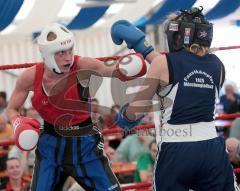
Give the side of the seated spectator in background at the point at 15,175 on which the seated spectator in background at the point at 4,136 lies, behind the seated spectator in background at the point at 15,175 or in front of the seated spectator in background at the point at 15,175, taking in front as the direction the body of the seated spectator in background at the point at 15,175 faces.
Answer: behind

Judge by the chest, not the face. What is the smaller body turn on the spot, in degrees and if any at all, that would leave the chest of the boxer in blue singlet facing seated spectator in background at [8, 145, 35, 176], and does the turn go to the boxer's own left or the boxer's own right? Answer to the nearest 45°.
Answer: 0° — they already face them

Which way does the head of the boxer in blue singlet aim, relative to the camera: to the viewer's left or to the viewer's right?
to the viewer's left

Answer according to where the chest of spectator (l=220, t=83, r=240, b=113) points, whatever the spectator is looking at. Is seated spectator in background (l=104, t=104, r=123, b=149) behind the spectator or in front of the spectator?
in front

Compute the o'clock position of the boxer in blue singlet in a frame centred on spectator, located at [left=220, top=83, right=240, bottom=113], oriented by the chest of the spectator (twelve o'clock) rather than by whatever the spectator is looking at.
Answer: The boxer in blue singlet is roughly at 12 o'clock from the spectator.

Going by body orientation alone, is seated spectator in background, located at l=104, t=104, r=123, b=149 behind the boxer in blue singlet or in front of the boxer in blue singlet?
in front

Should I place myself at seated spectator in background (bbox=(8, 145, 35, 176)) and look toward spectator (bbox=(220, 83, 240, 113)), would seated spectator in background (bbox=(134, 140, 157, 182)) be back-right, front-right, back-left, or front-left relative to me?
front-right

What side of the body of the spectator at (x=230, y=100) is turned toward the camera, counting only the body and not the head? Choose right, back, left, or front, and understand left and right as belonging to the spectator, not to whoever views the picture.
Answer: front

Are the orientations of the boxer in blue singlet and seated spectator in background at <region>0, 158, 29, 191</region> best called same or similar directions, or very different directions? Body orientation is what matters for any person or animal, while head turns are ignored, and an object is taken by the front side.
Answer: very different directions

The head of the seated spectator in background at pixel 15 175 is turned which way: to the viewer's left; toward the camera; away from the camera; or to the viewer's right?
toward the camera

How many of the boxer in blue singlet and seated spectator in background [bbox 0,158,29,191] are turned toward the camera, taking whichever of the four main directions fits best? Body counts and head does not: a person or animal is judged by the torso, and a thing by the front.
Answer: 1

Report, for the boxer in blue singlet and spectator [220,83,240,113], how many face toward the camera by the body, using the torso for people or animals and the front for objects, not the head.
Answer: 1

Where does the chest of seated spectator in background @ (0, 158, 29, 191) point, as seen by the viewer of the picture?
toward the camera

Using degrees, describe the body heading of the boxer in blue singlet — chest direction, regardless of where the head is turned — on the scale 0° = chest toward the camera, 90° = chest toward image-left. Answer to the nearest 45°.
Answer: approximately 135°
